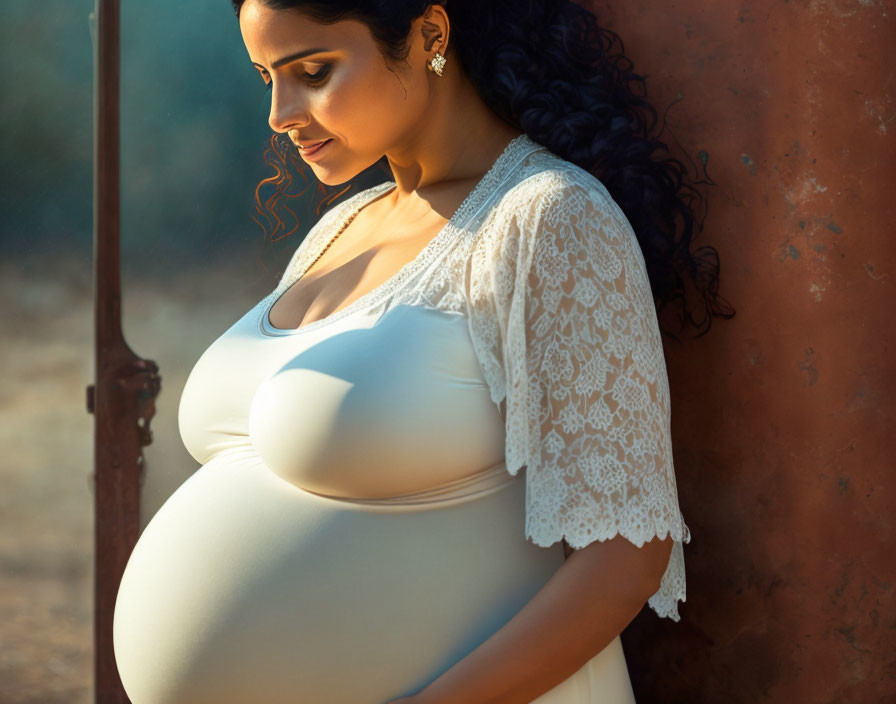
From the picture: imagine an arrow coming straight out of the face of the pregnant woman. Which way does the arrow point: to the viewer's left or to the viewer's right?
to the viewer's left

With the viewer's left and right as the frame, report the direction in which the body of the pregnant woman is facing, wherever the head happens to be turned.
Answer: facing the viewer and to the left of the viewer
